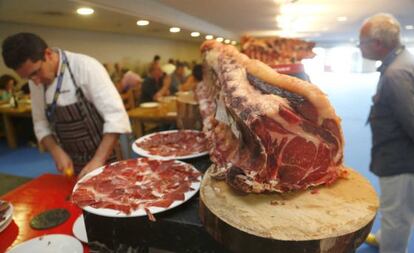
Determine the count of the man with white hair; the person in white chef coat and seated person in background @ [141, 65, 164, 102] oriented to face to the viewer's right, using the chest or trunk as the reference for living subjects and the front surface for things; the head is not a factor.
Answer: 1

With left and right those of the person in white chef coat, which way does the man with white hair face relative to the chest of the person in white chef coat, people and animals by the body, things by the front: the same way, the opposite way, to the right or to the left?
to the right

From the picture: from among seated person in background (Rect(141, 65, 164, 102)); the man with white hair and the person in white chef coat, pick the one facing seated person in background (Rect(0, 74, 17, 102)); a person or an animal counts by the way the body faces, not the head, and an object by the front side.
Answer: the man with white hair

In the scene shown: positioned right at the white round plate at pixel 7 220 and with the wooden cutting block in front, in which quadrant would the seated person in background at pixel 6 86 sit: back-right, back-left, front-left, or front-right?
back-left

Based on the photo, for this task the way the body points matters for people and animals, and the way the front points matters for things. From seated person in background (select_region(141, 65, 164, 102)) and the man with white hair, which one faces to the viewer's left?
the man with white hair

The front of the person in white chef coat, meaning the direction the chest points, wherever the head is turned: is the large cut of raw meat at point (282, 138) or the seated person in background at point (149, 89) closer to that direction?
the large cut of raw meat

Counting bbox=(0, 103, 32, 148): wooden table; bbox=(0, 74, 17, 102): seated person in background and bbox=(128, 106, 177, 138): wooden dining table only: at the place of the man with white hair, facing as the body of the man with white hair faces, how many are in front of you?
3

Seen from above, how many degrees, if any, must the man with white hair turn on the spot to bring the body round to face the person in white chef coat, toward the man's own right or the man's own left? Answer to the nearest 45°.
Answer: approximately 45° to the man's own left

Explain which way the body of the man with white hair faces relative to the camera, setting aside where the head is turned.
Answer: to the viewer's left
